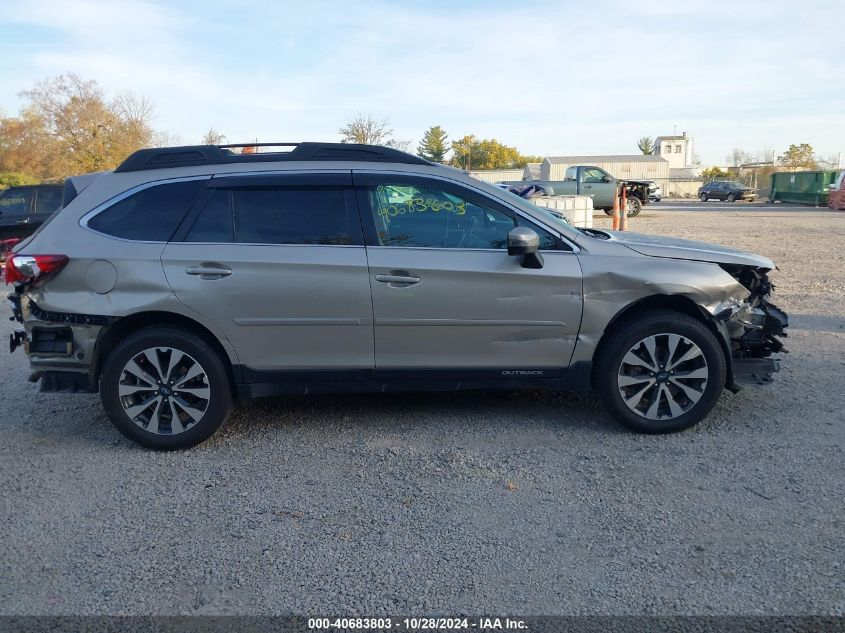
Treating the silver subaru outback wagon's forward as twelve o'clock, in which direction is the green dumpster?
The green dumpster is roughly at 10 o'clock from the silver subaru outback wagon.

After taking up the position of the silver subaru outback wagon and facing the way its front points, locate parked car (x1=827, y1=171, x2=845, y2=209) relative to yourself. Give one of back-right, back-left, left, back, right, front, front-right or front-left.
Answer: front-left

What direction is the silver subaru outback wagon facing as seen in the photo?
to the viewer's right

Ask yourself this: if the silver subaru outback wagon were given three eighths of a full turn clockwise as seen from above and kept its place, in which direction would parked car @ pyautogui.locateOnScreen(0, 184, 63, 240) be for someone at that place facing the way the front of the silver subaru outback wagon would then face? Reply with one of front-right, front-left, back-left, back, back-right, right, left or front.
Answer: right

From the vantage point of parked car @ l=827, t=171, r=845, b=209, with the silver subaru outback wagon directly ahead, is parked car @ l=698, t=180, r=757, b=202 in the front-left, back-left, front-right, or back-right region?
back-right

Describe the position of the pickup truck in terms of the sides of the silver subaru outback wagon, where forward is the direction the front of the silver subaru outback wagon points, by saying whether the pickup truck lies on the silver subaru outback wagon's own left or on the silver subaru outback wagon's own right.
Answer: on the silver subaru outback wagon's own left

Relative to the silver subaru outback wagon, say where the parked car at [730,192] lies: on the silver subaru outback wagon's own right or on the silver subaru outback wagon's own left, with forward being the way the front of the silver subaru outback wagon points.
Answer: on the silver subaru outback wagon's own left
